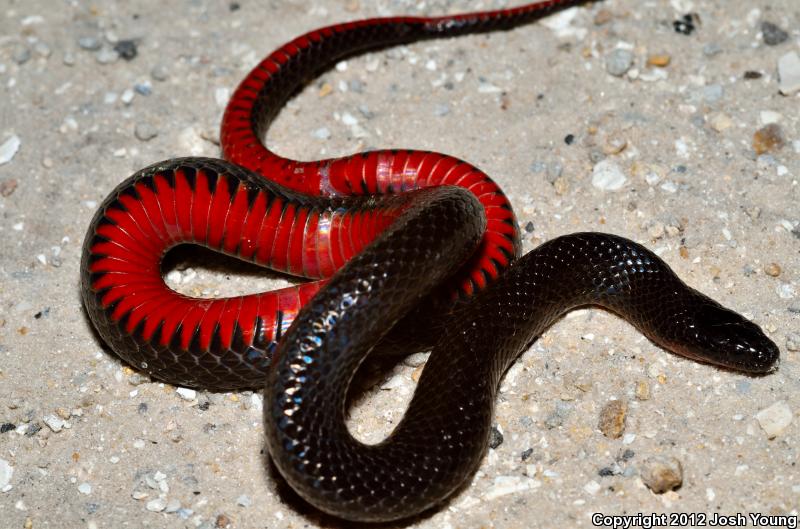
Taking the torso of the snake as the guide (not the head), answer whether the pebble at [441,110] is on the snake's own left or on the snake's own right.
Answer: on the snake's own left

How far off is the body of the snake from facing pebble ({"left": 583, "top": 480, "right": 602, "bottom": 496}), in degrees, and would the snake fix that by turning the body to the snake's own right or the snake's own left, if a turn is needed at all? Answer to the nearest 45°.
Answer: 0° — it already faces it

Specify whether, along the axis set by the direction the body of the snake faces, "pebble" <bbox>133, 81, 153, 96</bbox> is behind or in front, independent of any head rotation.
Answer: behind

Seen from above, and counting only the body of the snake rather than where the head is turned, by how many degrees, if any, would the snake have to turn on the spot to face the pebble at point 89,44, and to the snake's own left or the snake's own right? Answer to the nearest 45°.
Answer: approximately 180°

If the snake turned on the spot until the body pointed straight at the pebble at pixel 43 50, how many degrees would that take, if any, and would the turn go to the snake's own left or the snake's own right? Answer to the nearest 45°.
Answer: approximately 180°

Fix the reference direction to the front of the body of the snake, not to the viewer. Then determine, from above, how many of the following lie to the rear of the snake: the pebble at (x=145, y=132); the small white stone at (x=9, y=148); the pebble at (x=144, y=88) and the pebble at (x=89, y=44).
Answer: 4

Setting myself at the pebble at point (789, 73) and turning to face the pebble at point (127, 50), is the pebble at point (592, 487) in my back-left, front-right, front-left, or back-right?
front-left

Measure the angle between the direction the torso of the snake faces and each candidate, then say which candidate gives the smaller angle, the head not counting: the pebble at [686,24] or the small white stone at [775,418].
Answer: the small white stone

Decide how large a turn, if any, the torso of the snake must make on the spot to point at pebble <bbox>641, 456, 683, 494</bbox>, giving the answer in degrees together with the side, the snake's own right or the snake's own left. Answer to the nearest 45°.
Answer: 0° — it already faces it

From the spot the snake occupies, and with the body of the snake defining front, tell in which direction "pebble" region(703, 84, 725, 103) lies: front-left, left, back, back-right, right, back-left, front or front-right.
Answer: left

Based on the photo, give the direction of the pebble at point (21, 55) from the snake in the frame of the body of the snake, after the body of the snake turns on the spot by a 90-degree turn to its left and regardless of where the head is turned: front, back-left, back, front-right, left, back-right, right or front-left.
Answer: left

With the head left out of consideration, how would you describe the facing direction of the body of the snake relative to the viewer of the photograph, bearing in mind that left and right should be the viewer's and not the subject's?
facing the viewer and to the right of the viewer

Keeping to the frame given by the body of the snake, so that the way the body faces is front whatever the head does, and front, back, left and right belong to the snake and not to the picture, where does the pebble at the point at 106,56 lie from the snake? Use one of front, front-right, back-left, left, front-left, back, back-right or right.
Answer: back
